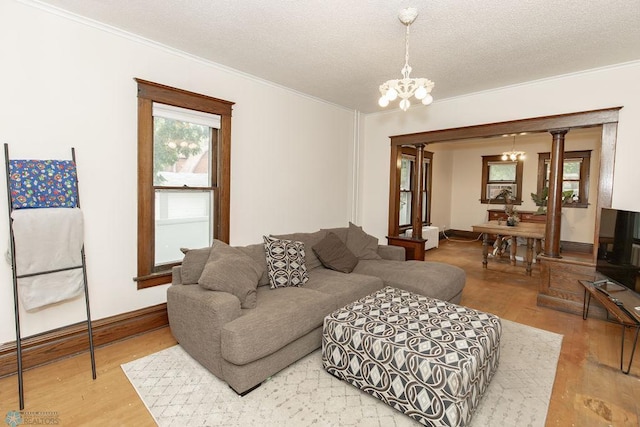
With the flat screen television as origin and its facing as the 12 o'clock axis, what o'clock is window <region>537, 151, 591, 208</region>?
The window is roughly at 4 o'clock from the flat screen television.

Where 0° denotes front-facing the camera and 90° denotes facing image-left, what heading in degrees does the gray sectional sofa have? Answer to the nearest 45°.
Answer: approximately 315°

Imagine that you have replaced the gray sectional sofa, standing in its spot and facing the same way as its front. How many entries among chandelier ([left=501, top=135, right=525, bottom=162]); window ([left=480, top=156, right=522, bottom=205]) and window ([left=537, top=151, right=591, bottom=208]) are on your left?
3

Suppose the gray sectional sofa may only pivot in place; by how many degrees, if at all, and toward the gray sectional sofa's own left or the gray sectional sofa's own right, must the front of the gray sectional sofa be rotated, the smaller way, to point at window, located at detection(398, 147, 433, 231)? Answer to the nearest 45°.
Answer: approximately 90° to the gray sectional sofa's own left

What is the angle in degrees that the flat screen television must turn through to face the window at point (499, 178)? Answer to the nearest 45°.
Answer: approximately 90° to its right

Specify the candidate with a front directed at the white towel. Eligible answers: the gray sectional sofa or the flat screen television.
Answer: the flat screen television

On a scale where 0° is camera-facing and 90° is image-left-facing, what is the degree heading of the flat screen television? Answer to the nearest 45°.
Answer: approximately 45°

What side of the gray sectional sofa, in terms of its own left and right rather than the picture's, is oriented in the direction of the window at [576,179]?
left

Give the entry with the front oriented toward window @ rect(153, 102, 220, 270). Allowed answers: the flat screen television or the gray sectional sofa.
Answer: the flat screen television
